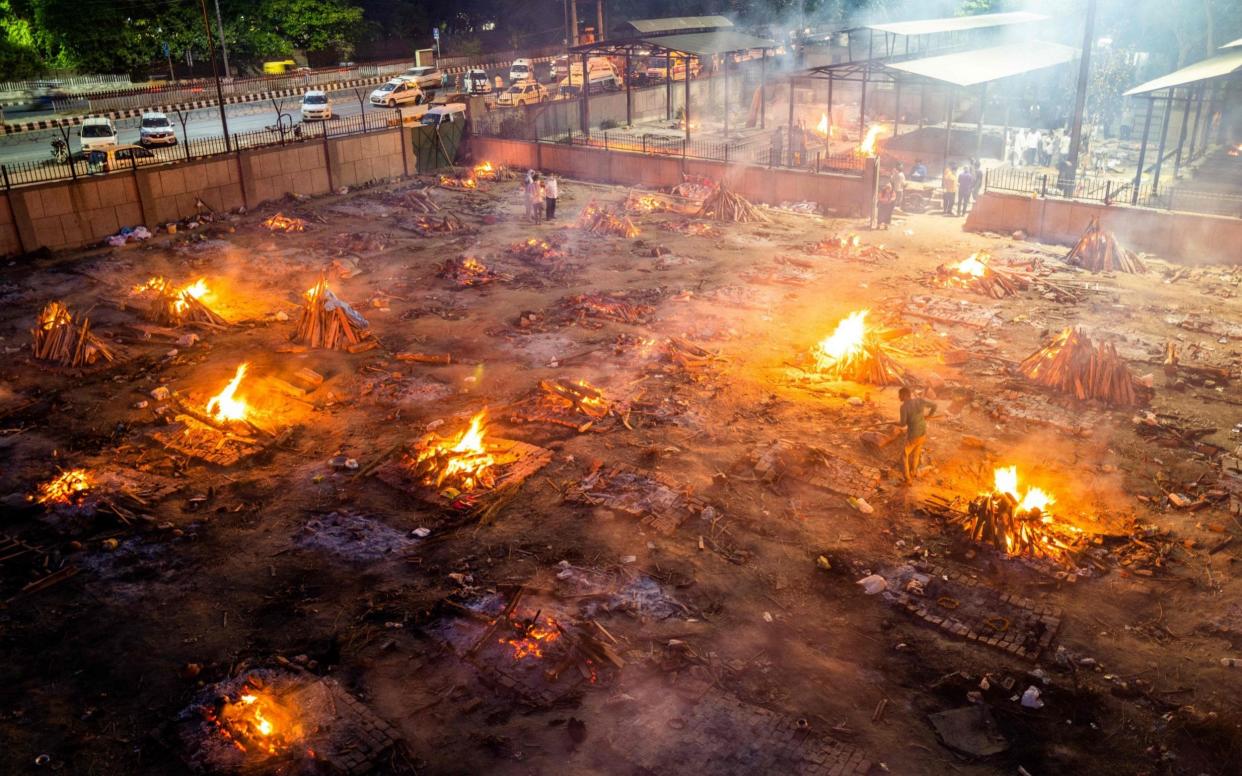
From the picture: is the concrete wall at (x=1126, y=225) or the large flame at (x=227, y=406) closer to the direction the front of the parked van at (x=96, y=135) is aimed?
the large flame

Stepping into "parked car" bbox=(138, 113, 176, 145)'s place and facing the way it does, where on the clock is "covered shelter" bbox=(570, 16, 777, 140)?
The covered shelter is roughly at 9 o'clock from the parked car.

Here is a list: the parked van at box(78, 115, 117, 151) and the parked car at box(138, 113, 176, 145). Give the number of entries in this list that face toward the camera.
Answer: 2

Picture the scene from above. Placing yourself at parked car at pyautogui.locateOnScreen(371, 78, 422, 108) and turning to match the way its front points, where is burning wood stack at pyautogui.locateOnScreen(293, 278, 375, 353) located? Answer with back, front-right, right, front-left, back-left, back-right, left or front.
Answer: front-left

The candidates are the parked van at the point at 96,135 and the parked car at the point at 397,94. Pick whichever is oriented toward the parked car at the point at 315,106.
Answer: the parked car at the point at 397,94

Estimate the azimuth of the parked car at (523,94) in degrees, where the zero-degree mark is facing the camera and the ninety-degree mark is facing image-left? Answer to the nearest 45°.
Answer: approximately 45°

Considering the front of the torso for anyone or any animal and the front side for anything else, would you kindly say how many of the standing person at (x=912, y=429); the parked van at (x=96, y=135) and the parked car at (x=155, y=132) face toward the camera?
2

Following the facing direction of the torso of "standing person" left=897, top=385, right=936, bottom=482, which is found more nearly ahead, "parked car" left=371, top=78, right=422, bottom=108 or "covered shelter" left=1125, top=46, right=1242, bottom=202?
the parked car
